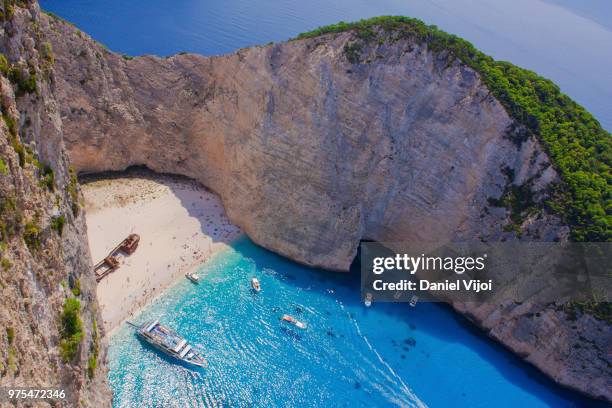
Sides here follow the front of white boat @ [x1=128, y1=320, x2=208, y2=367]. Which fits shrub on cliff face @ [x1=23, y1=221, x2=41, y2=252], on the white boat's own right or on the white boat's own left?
on the white boat's own right
